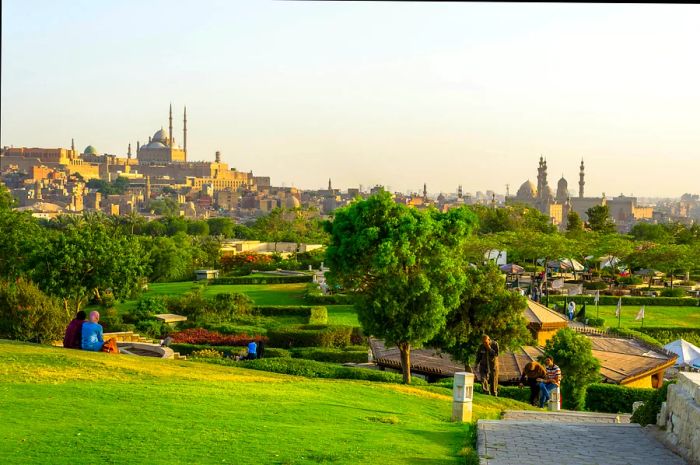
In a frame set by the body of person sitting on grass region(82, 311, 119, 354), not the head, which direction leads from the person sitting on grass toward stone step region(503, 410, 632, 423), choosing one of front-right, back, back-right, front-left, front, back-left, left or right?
right

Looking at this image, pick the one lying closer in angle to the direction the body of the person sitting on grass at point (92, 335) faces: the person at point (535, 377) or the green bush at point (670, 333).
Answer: the green bush

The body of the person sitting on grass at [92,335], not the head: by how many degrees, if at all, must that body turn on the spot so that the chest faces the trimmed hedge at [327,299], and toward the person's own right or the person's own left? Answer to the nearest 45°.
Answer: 0° — they already face it

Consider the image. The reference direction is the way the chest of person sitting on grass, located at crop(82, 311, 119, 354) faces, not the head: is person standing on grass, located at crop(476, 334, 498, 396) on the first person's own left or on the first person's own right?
on the first person's own right

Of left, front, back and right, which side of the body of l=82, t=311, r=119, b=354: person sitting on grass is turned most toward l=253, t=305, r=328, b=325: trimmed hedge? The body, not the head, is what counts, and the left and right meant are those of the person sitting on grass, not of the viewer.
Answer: front

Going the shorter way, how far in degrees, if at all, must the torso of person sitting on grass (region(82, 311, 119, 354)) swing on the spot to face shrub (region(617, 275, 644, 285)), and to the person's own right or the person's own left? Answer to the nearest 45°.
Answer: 0° — they already face it

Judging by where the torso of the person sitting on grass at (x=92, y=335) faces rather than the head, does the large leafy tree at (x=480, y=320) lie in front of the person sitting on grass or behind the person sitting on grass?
in front

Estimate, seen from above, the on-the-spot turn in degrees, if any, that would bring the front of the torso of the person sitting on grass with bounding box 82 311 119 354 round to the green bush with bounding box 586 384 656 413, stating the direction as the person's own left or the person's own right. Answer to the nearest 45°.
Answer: approximately 45° to the person's own right

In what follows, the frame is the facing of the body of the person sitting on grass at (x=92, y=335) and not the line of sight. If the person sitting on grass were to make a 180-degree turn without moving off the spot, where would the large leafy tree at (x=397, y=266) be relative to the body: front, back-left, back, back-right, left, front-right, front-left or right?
back-left

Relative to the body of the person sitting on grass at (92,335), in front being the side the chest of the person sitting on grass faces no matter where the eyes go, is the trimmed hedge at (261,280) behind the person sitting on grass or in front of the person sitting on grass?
in front

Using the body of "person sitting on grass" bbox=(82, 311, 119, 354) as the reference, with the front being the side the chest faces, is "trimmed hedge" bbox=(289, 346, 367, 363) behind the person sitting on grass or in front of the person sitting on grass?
in front

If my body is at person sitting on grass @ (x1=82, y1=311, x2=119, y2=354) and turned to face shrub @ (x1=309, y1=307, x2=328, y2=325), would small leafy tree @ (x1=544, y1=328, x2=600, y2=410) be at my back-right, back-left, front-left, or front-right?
front-right

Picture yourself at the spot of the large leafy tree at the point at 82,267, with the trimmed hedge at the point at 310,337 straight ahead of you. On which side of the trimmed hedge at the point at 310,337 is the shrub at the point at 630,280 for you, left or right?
left

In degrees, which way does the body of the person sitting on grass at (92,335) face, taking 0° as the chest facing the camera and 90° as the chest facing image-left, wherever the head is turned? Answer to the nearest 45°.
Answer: approximately 225°

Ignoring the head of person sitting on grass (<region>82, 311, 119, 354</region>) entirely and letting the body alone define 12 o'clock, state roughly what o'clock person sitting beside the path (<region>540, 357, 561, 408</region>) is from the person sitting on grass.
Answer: The person sitting beside the path is roughly at 2 o'clock from the person sitting on grass.

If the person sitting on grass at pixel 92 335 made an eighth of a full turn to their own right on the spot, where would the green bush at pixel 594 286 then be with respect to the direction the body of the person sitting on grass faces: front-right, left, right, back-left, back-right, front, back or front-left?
front-left
